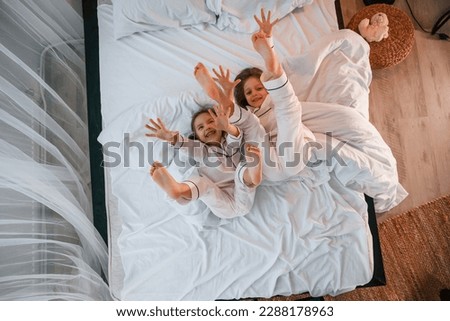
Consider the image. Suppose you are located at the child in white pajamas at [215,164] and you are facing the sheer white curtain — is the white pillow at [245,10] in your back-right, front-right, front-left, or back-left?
back-right

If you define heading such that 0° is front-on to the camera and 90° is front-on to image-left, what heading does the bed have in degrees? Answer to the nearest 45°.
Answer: approximately 0°
